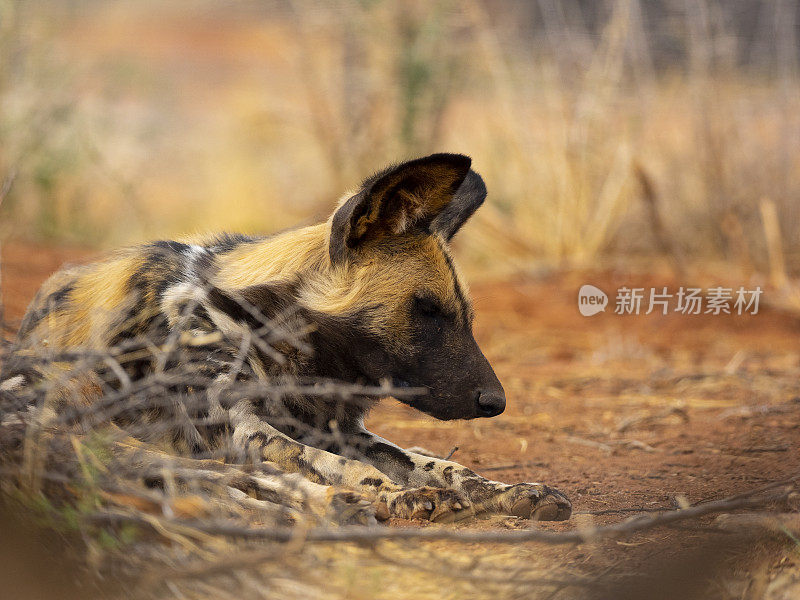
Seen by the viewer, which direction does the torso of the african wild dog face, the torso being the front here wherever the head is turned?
to the viewer's right
